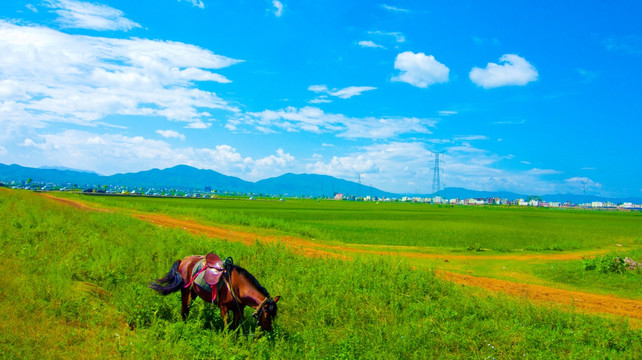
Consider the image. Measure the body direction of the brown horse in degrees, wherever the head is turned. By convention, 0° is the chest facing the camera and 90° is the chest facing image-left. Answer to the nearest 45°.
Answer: approximately 270°
